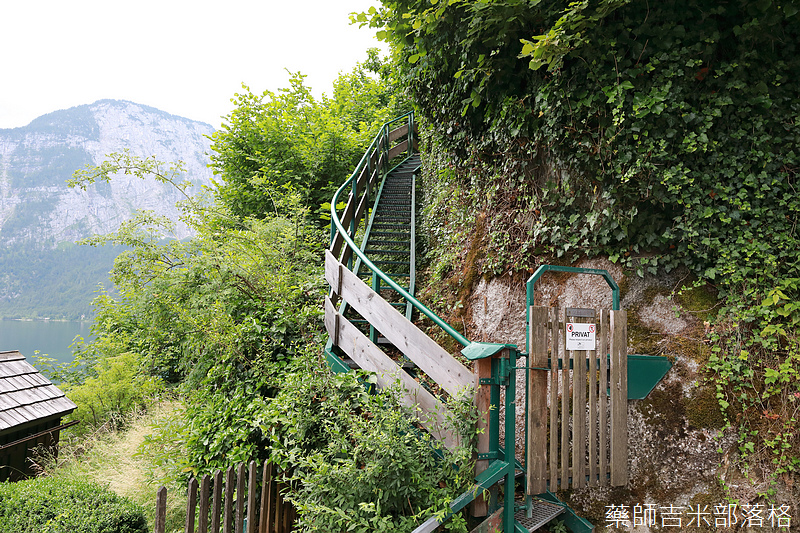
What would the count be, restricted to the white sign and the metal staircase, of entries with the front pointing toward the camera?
2

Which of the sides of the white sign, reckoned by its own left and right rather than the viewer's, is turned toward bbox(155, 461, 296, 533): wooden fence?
right

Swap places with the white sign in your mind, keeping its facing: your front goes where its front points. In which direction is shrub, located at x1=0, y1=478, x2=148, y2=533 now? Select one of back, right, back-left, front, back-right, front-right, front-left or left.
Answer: right

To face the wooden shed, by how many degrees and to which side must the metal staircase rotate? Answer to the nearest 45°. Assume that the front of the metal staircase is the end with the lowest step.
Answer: approximately 135° to its right

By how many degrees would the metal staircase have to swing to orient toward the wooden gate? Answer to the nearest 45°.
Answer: approximately 90° to its left

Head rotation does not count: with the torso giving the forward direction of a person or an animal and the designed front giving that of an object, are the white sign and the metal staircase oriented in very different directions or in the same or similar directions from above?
same or similar directions

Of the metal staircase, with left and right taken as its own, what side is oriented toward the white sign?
front

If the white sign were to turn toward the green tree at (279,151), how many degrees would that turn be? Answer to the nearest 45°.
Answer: approximately 135° to its right

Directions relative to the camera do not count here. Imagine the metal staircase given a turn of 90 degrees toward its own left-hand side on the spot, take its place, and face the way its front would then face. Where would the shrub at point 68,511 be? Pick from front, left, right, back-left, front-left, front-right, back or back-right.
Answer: back

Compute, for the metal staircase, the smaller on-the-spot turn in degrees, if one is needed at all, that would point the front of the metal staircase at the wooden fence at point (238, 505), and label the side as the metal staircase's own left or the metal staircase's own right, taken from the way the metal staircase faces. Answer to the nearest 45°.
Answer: approximately 90° to the metal staircase's own right

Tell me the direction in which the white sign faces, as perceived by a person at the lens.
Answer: facing the viewer
